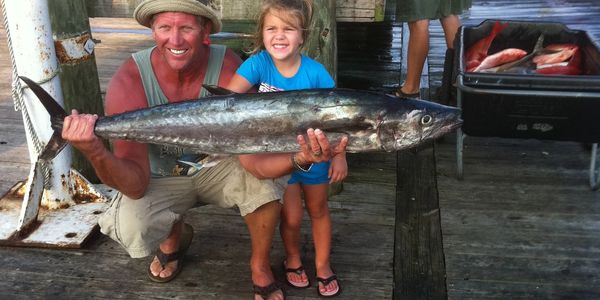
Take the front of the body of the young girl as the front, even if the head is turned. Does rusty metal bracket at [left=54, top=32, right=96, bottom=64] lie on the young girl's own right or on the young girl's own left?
on the young girl's own right

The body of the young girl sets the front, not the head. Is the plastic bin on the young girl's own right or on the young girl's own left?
on the young girl's own left

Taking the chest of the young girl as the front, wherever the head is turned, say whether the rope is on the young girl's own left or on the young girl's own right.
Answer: on the young girl's own right

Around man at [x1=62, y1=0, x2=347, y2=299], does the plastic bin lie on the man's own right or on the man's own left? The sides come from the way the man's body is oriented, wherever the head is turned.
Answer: on the man's own left

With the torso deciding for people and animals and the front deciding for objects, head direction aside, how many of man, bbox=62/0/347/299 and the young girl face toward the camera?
2

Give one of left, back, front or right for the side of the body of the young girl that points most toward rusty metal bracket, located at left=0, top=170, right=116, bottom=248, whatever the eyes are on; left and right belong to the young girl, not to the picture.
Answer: right

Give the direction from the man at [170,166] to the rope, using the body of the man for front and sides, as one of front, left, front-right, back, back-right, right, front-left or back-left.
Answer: back-right

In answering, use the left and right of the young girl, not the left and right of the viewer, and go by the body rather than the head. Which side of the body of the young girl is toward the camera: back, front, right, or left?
front

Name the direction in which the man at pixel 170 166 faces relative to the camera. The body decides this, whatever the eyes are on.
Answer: toward the camera

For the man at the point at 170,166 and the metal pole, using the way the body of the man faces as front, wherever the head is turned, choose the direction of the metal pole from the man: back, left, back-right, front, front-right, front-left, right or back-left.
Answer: back-right
